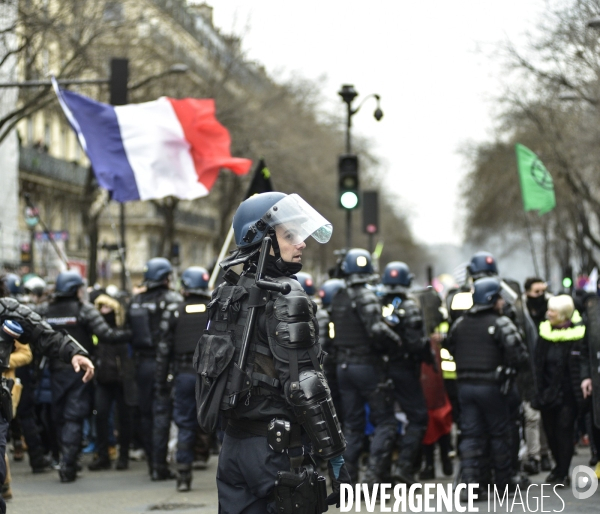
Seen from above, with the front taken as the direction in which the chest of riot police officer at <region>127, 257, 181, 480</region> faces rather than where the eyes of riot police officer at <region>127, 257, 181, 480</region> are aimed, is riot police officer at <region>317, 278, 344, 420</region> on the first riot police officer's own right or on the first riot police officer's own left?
on the first riot police officer's own right

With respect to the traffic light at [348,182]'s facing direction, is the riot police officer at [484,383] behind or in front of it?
in front

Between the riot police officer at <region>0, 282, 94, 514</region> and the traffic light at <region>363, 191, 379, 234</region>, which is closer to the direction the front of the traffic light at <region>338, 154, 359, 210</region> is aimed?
the riot police officer

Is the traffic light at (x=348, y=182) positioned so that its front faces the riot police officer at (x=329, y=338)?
yes

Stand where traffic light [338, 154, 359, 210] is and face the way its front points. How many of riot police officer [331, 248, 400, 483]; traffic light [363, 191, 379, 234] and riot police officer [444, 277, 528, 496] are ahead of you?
2

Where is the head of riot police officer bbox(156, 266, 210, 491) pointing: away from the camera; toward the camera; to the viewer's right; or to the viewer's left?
away from the camera

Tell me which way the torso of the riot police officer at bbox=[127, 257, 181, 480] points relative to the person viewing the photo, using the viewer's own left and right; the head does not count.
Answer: facing away from the viewer and to the right of the viewer

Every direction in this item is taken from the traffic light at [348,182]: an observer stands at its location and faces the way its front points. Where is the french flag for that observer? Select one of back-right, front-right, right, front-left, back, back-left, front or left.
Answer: front-right

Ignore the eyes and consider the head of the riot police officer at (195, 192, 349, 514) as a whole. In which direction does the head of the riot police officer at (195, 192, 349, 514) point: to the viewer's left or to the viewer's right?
to the viewer's right

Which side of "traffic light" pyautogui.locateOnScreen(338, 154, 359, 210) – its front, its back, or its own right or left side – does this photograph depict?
front

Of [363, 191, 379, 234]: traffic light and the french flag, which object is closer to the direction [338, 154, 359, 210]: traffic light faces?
the french flag
